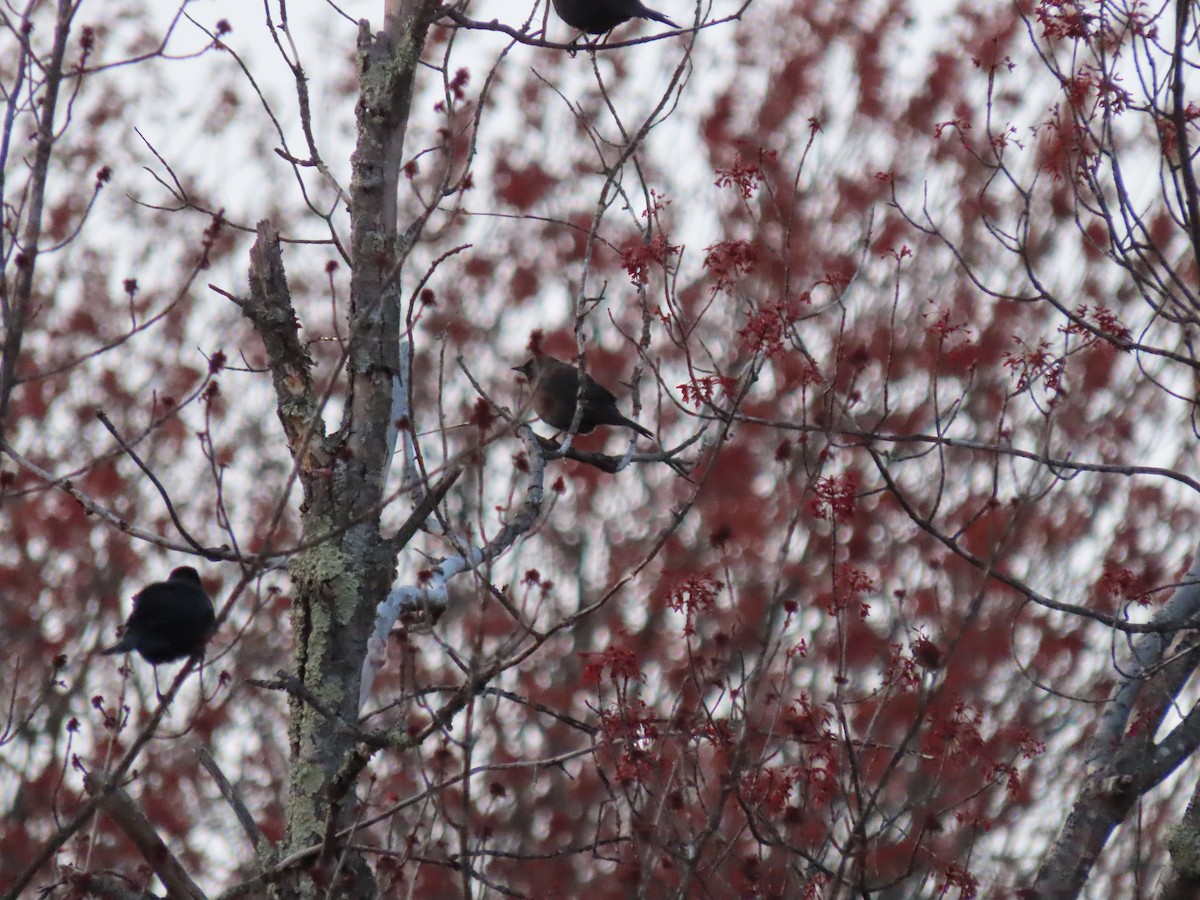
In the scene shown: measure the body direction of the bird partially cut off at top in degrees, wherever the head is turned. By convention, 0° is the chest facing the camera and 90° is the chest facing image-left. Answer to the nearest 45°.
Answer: approximately 90°
